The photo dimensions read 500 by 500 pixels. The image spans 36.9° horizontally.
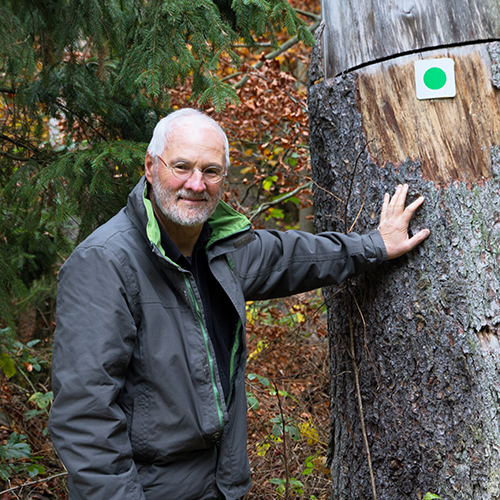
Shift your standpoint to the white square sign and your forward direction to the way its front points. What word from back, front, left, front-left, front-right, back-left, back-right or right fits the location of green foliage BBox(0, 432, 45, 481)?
right

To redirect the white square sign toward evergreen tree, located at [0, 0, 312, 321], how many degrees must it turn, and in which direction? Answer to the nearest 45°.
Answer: approximately 90° to its right

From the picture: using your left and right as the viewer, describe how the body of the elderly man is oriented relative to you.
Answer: facing the viewer and to the right of the viewer

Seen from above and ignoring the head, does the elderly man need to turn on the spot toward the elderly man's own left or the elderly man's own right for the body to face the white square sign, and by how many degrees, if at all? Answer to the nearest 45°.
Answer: approximately 45° to the elderly man's own left

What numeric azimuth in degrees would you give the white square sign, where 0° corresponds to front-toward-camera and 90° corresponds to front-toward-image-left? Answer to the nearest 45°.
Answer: approximately 0°

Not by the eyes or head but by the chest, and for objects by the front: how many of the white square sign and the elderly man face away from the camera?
0
